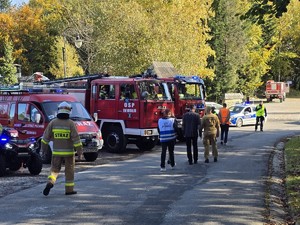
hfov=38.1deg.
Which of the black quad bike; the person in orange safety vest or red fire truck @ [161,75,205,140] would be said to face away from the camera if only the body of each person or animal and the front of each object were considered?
the person in orange safety vest

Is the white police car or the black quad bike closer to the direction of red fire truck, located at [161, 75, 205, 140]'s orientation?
the black quad bike

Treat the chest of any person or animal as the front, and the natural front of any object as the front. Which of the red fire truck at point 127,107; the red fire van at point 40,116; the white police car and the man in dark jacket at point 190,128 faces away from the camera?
the man in dark jacket

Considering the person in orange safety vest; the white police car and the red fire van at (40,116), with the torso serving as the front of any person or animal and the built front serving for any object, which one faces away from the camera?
the person in orange safety vest

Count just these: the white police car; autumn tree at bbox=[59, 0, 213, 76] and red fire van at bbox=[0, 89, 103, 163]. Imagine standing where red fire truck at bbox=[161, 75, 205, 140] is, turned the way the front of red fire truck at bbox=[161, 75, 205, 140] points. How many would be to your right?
1

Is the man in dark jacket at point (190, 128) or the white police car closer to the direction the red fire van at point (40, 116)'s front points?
the man in dark jacket

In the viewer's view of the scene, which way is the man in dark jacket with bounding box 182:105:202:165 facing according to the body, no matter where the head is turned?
away from the camera

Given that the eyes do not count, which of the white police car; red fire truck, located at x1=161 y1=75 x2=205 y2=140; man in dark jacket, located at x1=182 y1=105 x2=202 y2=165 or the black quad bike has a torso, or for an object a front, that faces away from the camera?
the man in dark jacket

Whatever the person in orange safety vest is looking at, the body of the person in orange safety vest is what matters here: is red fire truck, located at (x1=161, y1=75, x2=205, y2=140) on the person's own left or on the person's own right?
on the person's own left

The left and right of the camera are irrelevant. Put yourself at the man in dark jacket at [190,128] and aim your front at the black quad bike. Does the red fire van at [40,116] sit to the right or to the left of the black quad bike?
right

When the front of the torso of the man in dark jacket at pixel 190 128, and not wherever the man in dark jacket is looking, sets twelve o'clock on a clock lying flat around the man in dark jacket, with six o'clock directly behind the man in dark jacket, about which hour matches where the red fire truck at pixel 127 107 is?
The red fire truck is roughly at 11 o'clock from the man in dark jacket.

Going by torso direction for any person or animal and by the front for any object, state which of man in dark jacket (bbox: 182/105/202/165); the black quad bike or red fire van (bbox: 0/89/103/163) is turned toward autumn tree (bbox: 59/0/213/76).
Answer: the man in dark jacket

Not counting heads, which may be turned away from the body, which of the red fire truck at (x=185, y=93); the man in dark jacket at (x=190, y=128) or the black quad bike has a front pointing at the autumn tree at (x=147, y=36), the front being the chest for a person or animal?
the man in dark jacket

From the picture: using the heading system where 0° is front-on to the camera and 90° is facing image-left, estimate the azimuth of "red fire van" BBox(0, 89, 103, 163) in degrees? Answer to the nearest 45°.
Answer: approximately 315°
